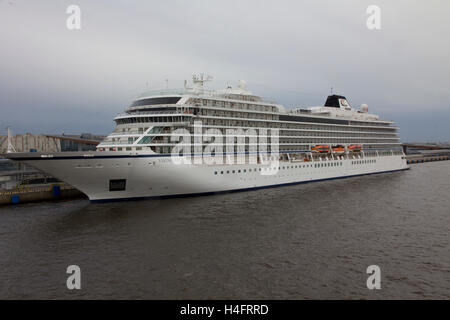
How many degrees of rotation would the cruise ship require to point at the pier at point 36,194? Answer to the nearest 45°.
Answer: approximately 45° to its right

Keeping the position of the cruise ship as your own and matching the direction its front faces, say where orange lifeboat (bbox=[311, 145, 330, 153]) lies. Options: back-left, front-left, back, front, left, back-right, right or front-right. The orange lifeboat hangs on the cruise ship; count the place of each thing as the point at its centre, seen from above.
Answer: back

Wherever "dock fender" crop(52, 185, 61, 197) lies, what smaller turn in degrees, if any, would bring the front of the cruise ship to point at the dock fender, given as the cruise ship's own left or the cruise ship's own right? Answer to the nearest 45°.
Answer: approximately 45° to the cruise ship's own right

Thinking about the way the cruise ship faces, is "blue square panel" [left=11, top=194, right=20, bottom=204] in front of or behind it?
in front

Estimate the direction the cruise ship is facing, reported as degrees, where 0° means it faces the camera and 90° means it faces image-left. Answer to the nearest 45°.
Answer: approximately 45°

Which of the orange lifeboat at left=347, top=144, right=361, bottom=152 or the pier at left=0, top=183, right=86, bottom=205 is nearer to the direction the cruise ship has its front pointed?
the pier

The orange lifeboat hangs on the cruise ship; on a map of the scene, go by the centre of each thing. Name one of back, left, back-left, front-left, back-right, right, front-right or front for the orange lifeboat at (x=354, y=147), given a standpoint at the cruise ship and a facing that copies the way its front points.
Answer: back
